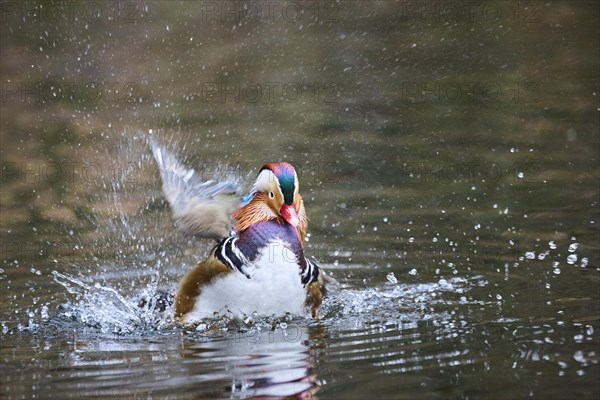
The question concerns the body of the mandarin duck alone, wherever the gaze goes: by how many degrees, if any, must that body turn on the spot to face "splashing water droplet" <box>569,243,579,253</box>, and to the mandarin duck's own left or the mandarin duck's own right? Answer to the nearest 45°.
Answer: approximately 45° to the mandarin duck's own left

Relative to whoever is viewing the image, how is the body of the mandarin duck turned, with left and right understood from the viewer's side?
facing the viewer and to the right of the viewer
